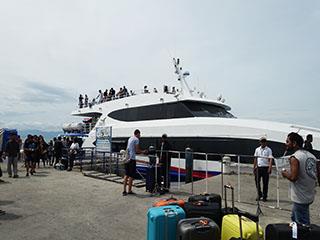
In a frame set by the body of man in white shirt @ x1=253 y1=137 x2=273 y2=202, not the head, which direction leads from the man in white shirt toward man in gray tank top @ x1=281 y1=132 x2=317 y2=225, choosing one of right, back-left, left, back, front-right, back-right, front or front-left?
front

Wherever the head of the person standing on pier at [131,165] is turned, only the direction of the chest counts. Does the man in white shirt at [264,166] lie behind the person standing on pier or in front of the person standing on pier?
in front

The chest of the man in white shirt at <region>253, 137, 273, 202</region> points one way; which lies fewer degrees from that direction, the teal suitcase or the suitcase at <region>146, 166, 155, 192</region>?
the teal suitcase

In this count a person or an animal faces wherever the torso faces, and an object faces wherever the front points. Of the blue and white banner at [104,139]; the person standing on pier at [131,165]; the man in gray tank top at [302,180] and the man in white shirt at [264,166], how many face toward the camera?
2

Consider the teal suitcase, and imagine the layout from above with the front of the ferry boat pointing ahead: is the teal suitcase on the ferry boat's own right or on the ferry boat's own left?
on the ferry boat's own right

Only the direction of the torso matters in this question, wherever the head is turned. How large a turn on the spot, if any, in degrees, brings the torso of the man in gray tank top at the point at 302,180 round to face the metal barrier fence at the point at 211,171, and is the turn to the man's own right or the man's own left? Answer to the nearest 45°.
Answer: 0° — they already face it

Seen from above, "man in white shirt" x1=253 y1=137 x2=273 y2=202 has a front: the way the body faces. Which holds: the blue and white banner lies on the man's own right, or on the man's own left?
on the man's own right

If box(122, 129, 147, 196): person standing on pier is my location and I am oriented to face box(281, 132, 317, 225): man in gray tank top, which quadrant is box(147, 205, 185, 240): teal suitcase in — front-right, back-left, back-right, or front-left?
front-right

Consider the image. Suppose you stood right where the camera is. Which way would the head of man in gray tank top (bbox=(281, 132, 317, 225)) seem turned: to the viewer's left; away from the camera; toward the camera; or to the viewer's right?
to the viewer's left

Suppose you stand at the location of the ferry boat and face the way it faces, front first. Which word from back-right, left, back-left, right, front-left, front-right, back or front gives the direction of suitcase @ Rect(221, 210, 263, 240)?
front-right

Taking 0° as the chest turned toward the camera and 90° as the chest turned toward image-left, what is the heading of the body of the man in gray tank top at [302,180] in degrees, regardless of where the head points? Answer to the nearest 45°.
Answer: approximately 135°

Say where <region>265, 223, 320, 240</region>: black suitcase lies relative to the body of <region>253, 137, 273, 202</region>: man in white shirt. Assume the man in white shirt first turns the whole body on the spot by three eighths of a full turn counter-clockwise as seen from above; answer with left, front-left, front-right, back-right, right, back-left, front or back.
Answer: back-right

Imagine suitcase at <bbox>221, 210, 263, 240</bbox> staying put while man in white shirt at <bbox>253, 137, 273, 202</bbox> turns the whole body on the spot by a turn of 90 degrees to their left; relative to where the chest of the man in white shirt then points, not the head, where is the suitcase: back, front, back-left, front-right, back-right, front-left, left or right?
right

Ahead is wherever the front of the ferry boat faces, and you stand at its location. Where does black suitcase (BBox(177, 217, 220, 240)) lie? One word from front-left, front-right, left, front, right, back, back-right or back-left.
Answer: front-right

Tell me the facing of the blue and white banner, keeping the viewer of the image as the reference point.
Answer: facing the viewer

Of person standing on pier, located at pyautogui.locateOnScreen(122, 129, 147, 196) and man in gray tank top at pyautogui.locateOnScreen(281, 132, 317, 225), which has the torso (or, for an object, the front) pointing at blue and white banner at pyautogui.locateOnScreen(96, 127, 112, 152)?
the man in gray tank top
